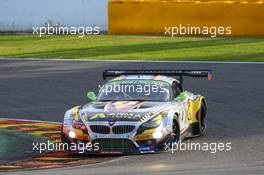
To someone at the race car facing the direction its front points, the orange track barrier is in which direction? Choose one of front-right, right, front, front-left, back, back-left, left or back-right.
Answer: back-right

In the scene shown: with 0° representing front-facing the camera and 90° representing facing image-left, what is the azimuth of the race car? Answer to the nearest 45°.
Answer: approximately 45°
